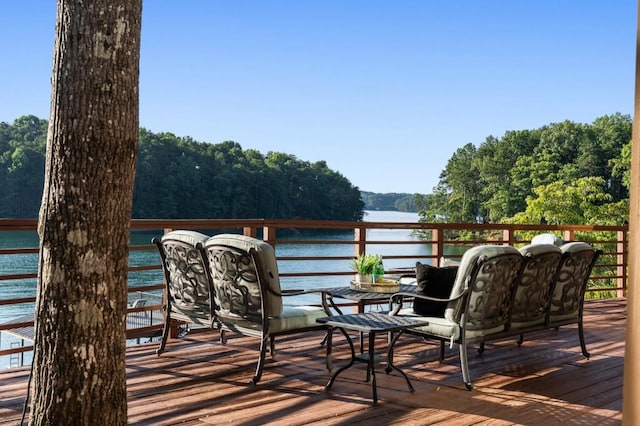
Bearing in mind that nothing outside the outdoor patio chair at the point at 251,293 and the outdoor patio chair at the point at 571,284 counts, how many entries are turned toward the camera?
0

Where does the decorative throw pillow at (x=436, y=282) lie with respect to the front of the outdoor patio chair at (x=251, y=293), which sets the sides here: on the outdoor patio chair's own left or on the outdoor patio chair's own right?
on the outdoor patio chair's own right

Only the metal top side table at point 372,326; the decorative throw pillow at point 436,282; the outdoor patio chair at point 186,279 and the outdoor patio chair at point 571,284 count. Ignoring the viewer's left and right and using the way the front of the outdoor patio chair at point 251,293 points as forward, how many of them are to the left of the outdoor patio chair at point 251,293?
1

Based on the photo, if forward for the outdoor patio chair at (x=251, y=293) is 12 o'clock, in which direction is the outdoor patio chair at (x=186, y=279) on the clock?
the outdoor patio chair at (x=186, y=279) is roughly at 9 o'clock from the outdoor patio chair at (x=251, y=293).

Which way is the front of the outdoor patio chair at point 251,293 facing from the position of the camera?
facing away from the viewer and to the right of the viewer

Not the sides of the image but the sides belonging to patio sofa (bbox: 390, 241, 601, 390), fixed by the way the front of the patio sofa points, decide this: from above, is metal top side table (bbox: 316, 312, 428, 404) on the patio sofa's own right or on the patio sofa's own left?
on the patio sofa's own left

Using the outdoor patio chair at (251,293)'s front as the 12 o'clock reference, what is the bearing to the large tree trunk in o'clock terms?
The large tree trunk is roughly at 5 o'clock from the outdoor patio chair.

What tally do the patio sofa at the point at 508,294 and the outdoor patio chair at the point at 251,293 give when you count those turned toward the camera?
0

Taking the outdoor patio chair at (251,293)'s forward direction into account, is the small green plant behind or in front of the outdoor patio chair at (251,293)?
in front

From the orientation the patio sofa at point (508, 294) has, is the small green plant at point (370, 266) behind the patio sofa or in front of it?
in front
